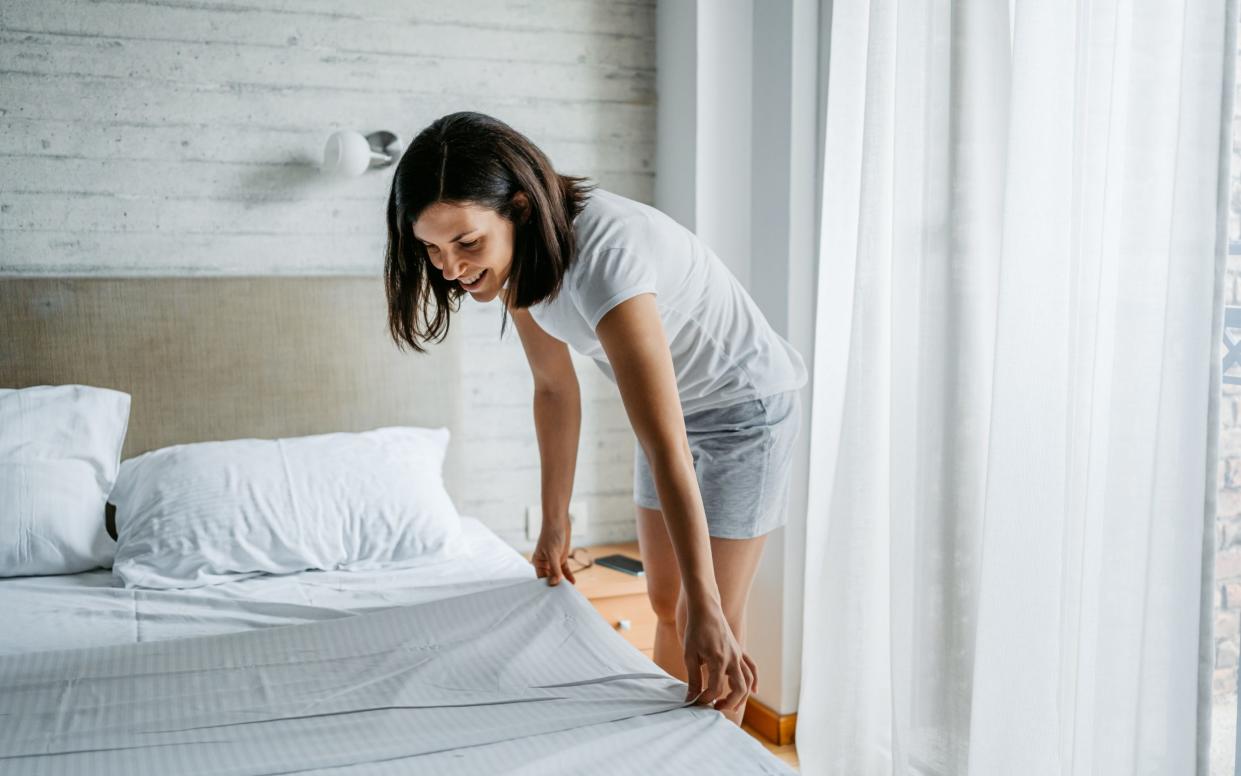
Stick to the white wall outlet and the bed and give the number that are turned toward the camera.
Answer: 2

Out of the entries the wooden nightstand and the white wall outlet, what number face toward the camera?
2

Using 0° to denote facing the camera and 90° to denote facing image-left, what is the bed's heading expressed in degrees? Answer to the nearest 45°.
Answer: approximately 0°

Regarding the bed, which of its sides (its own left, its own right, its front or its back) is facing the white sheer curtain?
left

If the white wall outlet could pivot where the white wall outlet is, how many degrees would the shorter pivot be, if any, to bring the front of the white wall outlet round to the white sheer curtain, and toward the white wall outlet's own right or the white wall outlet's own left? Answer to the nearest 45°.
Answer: approximately 45° to the white wall outlet's own left

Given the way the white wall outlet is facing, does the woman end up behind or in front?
in front

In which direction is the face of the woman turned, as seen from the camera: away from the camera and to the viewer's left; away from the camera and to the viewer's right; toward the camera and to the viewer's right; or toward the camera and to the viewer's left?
toward the camera and to the viewer's left
